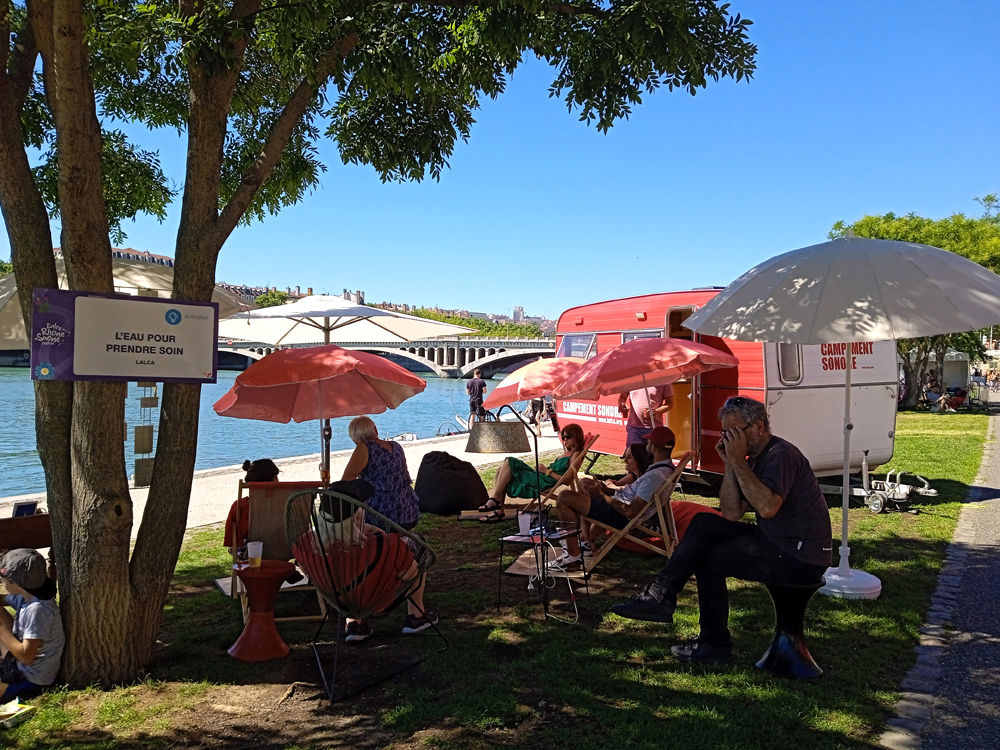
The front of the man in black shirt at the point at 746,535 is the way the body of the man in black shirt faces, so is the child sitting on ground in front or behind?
in front

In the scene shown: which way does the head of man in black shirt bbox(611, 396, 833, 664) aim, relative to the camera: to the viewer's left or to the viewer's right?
to the viewer's left

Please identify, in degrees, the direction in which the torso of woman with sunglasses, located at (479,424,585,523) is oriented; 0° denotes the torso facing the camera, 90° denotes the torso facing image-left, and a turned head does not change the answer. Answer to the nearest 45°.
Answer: approximately 90°

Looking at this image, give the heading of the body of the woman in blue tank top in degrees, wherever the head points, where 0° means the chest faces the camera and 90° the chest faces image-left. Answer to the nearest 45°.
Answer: approximately 135°

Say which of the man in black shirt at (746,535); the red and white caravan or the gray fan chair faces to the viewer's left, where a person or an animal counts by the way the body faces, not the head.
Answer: the man in black shirt

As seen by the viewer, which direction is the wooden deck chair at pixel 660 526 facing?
to the viewer's left

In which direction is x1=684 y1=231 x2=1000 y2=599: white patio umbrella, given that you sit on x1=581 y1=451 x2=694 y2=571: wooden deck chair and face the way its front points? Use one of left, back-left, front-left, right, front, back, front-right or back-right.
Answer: back-left

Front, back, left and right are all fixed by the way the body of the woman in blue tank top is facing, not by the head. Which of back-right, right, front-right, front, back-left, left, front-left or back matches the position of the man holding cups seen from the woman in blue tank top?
right

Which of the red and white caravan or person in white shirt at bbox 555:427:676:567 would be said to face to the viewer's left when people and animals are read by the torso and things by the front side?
the person in white shirt

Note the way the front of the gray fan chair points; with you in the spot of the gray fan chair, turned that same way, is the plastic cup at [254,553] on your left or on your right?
on your left

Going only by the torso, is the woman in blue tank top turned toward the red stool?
no

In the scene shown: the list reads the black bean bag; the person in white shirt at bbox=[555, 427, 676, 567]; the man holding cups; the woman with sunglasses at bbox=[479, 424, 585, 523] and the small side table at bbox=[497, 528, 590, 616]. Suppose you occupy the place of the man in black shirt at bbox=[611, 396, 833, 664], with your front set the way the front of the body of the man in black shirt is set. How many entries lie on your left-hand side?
0

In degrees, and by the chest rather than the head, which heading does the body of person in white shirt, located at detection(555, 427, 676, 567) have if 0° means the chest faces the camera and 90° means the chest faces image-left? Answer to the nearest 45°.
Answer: approximately 90°

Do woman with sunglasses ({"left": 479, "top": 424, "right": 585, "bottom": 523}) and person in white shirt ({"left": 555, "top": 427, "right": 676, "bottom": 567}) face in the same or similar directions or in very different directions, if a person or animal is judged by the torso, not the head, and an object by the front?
same or similar directions

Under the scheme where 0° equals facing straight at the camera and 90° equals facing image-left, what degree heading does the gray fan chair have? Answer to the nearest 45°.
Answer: approximately 225°
